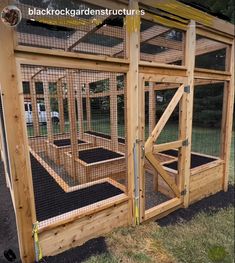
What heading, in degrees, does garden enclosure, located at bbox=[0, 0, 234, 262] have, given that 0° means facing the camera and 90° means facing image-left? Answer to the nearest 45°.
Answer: approximately 315°
